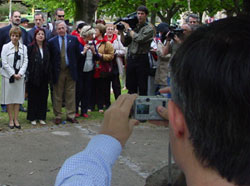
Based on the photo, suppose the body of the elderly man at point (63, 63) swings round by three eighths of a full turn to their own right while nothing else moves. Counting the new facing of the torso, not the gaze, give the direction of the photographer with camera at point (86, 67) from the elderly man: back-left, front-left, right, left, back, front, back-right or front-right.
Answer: right

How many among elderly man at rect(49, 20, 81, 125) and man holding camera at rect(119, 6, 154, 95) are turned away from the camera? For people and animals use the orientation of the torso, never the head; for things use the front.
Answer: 0

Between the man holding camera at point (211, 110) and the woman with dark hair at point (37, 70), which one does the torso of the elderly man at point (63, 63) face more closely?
the man holding camera

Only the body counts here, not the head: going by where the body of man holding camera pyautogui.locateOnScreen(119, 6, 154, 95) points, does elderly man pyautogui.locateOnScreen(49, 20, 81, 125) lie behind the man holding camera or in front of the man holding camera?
in front

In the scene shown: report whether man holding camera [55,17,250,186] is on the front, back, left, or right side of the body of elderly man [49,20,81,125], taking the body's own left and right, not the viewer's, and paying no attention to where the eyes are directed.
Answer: front

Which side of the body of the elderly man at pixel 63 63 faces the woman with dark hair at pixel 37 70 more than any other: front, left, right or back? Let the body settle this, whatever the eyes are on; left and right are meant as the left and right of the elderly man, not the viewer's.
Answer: right

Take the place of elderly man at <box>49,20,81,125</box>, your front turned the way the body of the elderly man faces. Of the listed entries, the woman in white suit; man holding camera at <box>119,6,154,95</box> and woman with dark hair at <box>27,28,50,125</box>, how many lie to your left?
1

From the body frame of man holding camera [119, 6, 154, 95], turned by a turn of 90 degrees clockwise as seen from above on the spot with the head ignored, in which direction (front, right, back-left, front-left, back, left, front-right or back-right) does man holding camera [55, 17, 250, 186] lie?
back-left

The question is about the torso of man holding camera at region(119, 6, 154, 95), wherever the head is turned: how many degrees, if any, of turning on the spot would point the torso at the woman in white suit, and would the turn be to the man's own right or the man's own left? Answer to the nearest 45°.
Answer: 0° — they already face them

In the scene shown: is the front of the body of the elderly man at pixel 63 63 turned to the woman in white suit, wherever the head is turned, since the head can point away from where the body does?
no

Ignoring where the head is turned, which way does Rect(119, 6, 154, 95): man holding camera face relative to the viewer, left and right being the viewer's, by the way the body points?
facing the viewer and to the left of the viewer

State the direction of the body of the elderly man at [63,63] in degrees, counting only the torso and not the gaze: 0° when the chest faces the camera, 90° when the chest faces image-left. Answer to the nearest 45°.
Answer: approximately 0°

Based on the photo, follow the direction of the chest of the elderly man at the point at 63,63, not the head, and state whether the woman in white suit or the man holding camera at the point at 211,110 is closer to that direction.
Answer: the man holding camera
